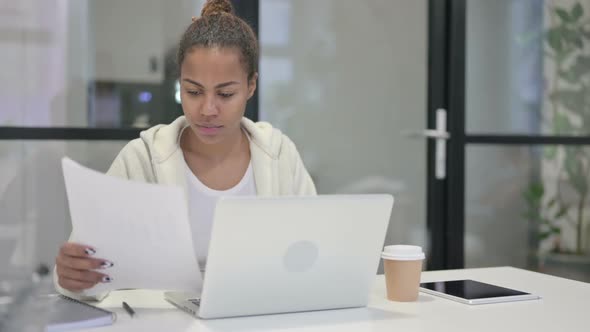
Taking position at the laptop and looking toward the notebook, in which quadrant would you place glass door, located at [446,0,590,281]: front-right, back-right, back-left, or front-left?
back-right

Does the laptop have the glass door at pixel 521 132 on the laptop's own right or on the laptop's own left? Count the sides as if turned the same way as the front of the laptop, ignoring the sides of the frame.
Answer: on the laptop's own right

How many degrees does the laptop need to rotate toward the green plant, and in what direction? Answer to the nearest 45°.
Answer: approximately 90° to its right

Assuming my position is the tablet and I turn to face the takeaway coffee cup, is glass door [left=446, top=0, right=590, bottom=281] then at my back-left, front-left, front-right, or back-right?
back-right

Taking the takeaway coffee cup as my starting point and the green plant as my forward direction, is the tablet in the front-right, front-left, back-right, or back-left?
front-right

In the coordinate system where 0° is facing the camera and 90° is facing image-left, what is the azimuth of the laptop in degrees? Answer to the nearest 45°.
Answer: approximately 135°
